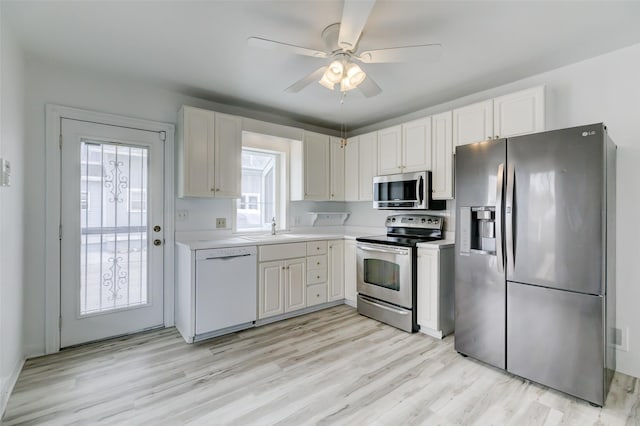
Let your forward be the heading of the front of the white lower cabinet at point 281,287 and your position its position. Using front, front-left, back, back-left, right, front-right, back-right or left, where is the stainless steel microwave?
front-left

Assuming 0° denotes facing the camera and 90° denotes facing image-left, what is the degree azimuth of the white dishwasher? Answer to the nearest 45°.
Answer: approximately 315°

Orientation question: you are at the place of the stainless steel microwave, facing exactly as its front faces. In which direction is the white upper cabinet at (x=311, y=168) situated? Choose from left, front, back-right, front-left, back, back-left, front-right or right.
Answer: front-right

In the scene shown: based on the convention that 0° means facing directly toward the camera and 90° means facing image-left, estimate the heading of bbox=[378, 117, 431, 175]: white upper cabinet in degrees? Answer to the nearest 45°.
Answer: approximately 45°

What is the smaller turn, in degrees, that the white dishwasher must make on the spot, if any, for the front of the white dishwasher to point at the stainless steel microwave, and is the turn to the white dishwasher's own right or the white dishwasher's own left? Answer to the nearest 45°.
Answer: approximately 45° to the white dishwasher's own left

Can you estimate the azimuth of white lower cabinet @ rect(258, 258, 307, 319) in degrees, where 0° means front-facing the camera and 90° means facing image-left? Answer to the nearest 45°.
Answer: approximately 315°

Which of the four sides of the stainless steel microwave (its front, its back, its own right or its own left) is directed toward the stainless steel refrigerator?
left
